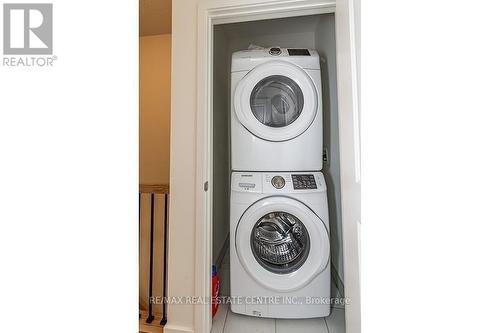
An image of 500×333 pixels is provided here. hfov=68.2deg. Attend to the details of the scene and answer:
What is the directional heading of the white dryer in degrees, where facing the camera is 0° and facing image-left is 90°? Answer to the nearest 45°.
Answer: approximately 0°

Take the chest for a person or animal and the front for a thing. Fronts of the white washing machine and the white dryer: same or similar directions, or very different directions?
same or similar directions

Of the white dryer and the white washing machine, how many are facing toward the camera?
2

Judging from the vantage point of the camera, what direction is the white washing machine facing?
facing the viewer
